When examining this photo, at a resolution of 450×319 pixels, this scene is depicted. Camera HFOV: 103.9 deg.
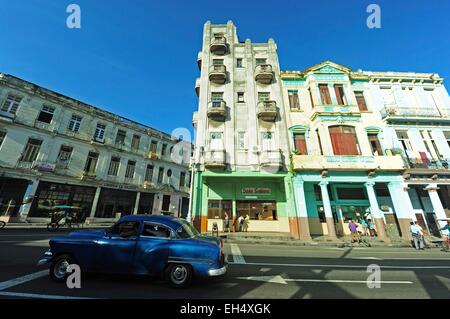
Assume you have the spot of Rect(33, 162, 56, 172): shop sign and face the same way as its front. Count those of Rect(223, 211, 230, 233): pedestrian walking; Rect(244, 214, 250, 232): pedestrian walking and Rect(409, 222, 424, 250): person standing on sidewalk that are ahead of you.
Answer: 3

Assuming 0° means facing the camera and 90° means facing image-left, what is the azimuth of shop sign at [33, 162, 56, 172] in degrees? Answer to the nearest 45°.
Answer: approximately 315°

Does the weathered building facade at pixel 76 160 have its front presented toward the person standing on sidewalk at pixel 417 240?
yes
